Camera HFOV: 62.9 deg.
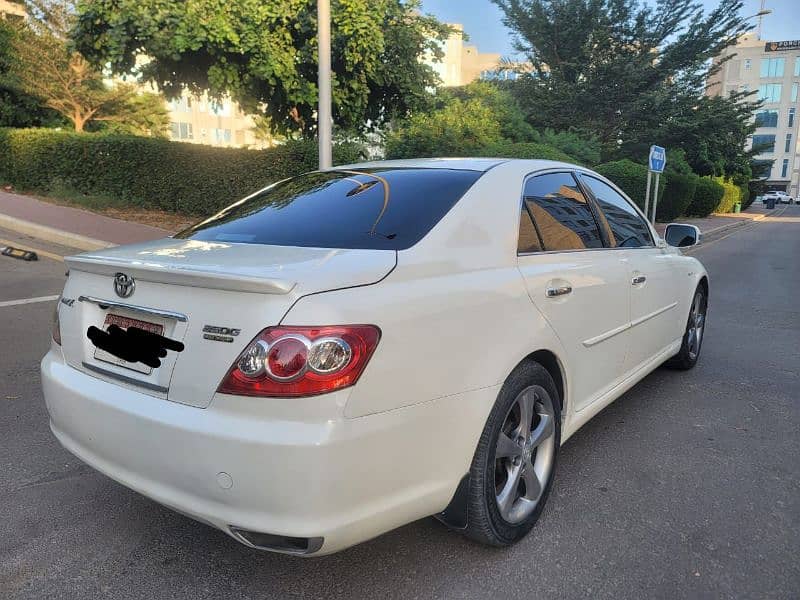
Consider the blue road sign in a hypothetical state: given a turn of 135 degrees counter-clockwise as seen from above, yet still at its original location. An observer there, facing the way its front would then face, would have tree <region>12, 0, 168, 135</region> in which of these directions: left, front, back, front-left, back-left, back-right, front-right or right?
back-left

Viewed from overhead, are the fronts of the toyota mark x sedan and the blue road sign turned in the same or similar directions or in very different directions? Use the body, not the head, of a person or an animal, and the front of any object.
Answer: very different directions

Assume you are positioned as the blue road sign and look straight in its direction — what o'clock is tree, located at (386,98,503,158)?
The tree is roughly at 3 o'clock from the blue road sign.

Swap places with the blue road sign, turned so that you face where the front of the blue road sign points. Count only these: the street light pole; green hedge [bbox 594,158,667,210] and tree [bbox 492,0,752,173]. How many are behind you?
2

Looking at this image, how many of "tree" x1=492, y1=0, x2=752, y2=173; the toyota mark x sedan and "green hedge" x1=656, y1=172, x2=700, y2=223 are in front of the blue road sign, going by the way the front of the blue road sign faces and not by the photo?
1

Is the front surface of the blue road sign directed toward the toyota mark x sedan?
yes

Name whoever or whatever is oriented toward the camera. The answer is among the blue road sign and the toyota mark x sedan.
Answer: the blue road sign

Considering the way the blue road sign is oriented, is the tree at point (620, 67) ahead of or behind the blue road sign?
behind

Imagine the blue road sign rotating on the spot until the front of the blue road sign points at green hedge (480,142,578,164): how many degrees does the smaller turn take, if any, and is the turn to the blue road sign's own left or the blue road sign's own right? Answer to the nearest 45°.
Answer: approximately 90° to the blue road sign's own right

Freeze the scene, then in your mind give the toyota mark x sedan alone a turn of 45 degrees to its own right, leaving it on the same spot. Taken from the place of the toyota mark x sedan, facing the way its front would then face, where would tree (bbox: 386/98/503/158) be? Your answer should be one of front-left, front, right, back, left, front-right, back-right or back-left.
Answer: left

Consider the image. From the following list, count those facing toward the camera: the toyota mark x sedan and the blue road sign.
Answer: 1

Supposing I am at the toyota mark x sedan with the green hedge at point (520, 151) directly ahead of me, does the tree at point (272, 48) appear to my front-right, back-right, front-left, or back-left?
front-left

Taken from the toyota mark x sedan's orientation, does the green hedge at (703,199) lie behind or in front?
in front

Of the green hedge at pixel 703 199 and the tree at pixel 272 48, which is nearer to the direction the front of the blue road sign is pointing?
the tree

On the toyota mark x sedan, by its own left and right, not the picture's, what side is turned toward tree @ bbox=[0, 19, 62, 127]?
left

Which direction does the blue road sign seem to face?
toward the camera

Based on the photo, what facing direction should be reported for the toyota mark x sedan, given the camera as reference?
facing away from the viewer and to the right of the viewer

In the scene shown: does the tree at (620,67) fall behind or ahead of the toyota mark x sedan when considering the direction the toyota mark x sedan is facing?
ahead
